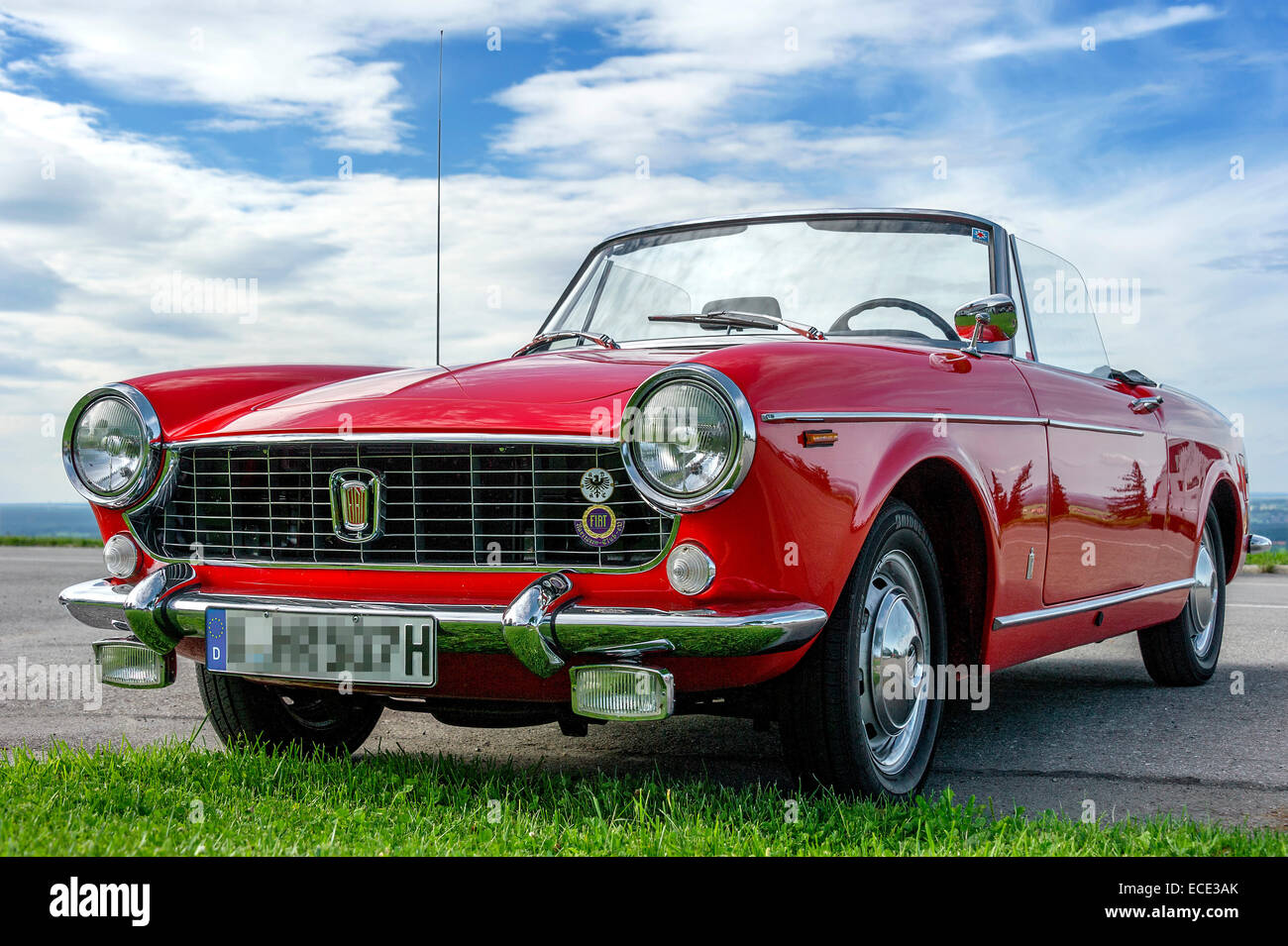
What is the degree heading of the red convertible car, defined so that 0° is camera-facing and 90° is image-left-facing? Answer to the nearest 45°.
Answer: approximately 45°
